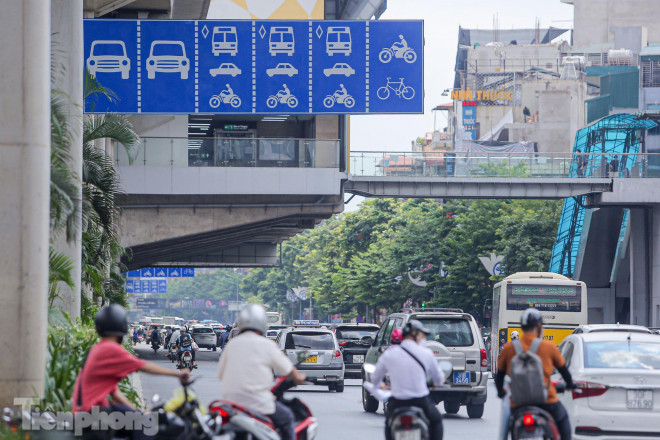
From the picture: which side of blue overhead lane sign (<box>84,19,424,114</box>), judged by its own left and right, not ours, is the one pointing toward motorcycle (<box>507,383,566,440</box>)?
front

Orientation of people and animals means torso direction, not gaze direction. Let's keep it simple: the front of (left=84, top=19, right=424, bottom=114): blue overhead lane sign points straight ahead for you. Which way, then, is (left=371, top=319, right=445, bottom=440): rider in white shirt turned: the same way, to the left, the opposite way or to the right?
the opposite way

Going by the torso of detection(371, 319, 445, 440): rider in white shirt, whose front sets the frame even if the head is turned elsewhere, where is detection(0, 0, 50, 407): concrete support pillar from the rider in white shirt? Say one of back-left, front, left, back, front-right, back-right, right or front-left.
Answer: left

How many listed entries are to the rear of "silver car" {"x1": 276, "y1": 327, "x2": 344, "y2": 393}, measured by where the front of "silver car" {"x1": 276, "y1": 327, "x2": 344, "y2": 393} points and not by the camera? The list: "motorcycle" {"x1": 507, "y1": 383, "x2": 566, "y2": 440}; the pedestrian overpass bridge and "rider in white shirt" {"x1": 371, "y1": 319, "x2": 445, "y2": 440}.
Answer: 2

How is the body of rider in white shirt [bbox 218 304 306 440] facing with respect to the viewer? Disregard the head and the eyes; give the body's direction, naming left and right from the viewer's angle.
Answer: facing away from the viewer and to the right of the viewer

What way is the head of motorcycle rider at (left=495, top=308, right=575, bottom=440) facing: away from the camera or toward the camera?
away from the camera

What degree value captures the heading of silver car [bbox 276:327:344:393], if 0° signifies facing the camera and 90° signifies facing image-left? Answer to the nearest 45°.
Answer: approximately 180°

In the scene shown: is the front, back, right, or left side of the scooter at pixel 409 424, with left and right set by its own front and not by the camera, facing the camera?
back

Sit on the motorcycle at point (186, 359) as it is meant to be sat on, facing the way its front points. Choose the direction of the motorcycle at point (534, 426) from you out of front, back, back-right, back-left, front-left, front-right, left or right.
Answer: back

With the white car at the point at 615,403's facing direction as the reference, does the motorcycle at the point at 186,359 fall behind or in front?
in front

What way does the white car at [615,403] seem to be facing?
away from the camera

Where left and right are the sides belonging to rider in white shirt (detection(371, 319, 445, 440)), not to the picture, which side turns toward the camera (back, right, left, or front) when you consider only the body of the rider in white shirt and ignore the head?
back

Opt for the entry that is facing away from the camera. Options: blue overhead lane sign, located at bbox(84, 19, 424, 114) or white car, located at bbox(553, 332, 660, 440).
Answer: the white car

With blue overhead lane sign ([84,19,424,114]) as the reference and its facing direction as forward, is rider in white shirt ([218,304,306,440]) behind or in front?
in front

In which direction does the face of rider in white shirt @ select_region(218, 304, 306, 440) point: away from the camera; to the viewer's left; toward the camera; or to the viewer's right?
away from the camera

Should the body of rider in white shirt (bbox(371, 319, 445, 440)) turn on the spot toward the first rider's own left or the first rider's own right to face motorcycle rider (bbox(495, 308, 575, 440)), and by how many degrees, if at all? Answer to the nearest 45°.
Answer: approximately 90° to the first rider's own right

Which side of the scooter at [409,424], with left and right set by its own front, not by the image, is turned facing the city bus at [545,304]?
front
